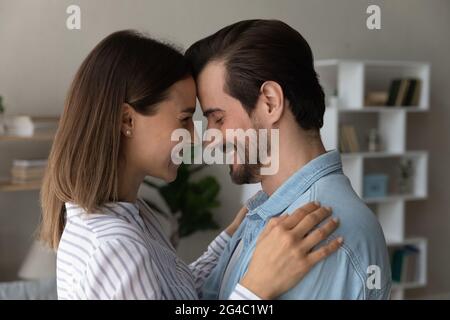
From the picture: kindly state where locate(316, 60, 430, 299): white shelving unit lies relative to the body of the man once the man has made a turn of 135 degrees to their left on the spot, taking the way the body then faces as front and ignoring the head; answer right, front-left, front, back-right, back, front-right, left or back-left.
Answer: back-left

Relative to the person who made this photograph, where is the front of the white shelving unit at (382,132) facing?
facing the viewer

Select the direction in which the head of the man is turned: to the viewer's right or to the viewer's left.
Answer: to the viewer's left

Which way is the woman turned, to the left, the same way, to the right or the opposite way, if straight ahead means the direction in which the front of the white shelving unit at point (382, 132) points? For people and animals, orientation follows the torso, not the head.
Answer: to the left

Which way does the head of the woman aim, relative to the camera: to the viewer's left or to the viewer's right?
to the viewer's right

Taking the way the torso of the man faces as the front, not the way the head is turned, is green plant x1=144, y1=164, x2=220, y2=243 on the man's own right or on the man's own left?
on the man's own right

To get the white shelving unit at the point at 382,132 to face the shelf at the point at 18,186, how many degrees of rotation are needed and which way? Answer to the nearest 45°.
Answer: approximately 45° to its right

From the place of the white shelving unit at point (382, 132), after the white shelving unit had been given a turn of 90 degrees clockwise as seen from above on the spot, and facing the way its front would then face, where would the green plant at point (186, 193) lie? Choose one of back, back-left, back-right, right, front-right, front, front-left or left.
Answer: front-left

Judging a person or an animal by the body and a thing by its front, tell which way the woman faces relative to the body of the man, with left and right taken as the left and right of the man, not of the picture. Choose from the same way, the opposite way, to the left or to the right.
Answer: the opposite way

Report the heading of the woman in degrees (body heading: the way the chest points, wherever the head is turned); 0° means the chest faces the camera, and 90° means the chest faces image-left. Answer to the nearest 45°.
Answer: approximately 270°

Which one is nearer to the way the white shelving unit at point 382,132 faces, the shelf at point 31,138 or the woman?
the woman

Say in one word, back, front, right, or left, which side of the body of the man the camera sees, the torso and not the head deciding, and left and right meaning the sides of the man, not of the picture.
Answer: left
